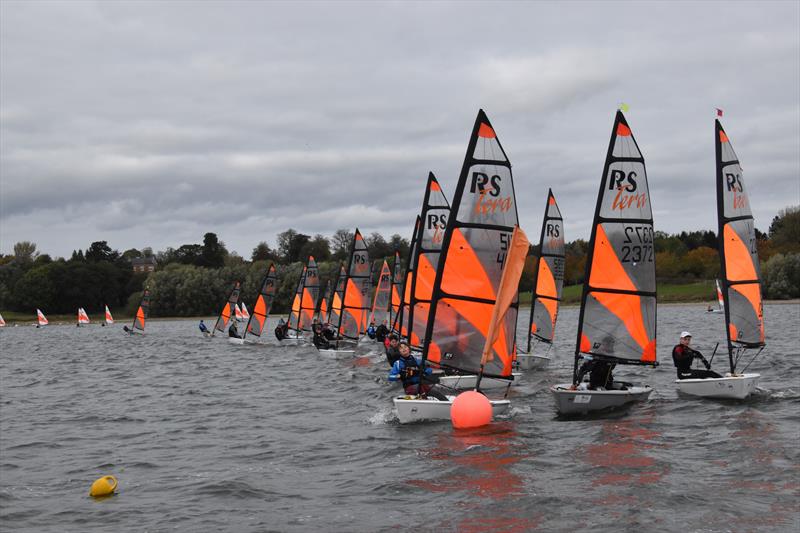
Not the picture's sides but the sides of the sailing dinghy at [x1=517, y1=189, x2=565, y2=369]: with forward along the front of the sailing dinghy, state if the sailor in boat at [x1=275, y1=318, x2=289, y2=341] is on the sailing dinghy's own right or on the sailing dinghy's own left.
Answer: on the sailing dinghy's own right

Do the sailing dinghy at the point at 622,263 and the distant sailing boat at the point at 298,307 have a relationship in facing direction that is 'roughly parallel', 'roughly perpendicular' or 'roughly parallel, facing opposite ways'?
roughly parallel

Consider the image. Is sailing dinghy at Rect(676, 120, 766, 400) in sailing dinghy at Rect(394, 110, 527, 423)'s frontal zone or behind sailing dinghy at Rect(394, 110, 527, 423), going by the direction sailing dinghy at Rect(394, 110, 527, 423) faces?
behind

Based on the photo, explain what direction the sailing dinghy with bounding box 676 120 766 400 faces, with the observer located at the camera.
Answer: facing the viewer and to the right of the viewer

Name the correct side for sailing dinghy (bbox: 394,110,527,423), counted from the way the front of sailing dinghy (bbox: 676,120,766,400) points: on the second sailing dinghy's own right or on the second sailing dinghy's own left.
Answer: on the second sailing dinghy's own right

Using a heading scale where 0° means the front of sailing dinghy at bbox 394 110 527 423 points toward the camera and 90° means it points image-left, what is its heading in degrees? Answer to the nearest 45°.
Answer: approximately 45°

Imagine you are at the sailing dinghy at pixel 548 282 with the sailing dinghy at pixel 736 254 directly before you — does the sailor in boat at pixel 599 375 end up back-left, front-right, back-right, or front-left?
front-right

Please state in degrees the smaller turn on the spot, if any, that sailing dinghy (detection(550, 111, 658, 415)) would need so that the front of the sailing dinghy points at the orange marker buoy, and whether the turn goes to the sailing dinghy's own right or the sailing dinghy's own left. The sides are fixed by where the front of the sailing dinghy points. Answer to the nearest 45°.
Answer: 0° — it already faces it

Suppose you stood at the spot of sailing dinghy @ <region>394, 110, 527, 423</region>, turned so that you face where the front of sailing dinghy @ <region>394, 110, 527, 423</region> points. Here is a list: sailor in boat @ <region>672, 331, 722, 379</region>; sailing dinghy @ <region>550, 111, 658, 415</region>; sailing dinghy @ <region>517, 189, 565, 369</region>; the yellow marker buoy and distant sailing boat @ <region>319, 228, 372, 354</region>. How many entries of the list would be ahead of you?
1

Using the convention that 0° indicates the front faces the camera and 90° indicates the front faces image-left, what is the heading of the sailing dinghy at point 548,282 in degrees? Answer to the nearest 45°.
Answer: approximately 45°

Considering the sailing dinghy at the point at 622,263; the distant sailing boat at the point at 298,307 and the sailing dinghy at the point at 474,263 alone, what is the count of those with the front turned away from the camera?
0

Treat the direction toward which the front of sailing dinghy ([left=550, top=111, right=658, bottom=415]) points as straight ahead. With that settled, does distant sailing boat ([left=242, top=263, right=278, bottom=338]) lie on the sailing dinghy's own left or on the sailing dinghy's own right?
on the sailing dinghy's own right

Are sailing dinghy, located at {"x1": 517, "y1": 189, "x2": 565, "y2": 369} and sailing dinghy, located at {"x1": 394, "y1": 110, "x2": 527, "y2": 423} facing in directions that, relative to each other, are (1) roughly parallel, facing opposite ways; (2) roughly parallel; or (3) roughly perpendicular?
roughly parallel

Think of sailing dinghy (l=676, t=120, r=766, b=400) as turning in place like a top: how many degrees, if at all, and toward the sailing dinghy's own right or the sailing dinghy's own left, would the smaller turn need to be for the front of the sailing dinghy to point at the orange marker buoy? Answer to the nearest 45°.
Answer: approximately 90° to the sailing dinghy's own right

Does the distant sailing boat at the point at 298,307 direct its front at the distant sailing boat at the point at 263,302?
no

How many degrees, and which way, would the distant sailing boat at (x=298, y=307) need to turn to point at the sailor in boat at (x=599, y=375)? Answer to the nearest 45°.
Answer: approximately 45° to its left

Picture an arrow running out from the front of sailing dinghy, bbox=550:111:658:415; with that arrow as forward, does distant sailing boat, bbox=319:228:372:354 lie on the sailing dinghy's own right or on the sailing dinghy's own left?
on the sailing dinghy's own right

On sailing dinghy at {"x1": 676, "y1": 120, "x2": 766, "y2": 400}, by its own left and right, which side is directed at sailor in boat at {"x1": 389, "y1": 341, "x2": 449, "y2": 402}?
right

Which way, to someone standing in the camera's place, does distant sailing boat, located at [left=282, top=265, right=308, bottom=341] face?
facing the viewer and to the left of the viewer
